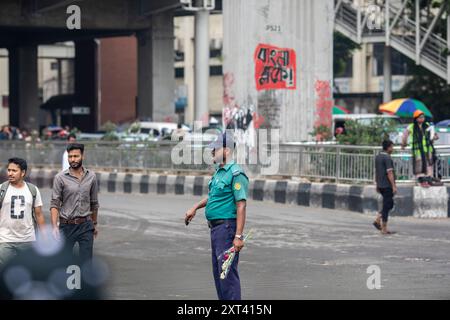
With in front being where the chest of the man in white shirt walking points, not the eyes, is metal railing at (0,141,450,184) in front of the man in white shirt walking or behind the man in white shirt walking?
behind

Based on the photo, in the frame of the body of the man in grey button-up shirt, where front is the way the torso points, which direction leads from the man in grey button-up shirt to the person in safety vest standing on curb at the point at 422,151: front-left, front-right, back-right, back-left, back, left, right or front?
back-left

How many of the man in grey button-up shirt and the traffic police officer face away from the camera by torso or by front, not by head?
0

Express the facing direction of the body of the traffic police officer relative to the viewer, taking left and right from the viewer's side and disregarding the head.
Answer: facing the viewer and to the left of the viewer

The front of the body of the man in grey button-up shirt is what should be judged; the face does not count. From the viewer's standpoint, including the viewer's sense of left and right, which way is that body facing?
facing the viewer

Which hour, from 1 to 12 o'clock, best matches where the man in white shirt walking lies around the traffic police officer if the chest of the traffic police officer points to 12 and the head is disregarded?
The man in white shirt walking is roughly at 2 o'clock from the traffic police officer.

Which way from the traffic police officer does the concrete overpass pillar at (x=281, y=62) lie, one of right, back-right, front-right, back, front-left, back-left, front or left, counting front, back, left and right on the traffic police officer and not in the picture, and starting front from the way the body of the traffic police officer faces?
back-right

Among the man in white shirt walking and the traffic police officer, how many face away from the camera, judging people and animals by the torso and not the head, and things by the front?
0

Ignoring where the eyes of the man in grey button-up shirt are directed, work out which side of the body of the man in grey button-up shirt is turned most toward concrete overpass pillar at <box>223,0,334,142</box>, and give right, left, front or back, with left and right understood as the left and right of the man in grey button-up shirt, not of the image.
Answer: back

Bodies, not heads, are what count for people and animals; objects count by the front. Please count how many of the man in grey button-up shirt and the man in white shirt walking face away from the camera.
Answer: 0

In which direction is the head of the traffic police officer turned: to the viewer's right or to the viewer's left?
to the viewer's left

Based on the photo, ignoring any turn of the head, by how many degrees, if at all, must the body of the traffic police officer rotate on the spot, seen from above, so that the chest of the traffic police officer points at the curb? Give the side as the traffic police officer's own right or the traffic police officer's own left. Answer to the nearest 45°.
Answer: approximately 135° to the traffic police officer's own right
